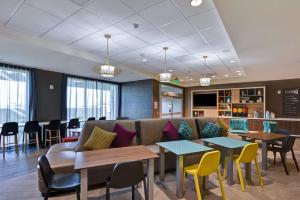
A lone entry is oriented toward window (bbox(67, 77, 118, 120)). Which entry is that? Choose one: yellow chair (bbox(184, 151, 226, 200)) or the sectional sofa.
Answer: the yellow chair

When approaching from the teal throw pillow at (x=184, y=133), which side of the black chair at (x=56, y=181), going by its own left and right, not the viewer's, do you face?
front

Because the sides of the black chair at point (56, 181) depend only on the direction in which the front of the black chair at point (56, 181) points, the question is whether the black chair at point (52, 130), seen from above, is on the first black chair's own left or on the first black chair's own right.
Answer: on the first black chair's own left

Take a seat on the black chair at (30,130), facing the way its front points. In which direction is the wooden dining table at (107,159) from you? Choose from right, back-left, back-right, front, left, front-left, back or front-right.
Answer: back

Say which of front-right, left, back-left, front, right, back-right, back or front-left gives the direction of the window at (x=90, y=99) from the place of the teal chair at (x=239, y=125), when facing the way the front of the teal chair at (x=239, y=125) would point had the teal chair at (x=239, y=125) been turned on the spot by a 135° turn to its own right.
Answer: front-left

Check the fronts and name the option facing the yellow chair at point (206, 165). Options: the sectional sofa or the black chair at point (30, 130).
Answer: the sectional sofa

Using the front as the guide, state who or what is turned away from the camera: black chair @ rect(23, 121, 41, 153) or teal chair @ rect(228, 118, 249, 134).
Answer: the black chair

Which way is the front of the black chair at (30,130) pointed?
away from the camera

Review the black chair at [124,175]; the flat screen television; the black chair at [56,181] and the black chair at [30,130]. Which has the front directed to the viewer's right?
the black chair at [56,181]

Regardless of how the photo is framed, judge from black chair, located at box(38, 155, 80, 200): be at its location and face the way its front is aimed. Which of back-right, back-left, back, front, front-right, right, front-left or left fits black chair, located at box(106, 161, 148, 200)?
front-right

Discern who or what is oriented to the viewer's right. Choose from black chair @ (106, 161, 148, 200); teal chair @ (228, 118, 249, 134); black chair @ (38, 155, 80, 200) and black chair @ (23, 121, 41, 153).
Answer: black chair @ (38, 155, 80, 200)

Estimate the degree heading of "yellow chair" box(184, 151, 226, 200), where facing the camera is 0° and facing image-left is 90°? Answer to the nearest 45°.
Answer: approximately 135°

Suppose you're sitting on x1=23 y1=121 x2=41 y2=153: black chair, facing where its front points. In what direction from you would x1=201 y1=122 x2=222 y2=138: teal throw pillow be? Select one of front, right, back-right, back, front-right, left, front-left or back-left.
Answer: back-right

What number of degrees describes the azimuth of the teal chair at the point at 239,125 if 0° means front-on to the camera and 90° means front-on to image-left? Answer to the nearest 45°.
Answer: approximately 0°

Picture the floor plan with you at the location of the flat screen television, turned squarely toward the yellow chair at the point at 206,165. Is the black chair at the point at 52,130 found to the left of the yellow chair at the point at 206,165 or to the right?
right

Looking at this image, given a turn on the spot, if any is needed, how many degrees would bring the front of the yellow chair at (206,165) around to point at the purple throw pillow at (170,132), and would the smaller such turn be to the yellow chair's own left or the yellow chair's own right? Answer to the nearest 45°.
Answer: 0° — it already faces it

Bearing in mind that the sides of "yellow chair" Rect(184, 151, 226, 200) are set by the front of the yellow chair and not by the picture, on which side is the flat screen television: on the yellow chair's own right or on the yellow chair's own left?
on the yellow chair's own right
